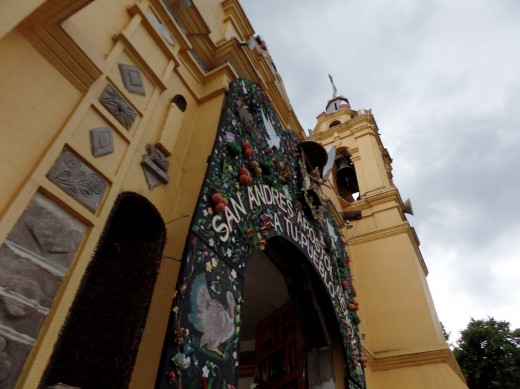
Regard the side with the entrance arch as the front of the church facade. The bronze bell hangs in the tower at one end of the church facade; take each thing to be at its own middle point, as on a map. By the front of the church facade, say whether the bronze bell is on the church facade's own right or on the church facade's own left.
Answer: on the church facade's own left

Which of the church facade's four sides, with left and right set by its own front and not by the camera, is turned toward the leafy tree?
left

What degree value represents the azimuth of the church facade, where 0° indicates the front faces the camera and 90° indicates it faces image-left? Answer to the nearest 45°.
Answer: approximately 315°
